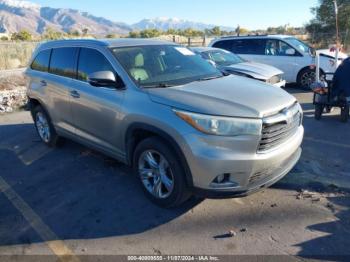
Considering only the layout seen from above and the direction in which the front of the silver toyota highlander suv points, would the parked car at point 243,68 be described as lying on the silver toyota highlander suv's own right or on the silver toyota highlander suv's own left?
on the silver toyota highlander suv's own left

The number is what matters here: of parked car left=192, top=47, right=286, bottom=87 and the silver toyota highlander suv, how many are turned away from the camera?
0

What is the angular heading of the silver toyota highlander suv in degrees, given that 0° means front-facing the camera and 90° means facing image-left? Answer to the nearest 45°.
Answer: approximately 315°

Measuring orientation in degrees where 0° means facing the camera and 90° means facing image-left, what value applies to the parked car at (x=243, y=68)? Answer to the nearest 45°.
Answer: approximately 315°

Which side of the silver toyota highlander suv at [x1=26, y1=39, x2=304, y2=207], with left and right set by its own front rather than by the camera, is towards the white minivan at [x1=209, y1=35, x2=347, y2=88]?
left

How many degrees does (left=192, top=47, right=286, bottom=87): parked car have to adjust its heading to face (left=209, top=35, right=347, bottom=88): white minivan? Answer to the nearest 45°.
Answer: approximately 90° to its left
